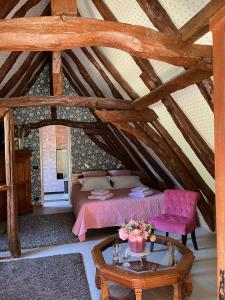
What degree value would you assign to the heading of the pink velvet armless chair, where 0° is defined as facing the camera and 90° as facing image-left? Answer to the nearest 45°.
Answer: approximately 45°

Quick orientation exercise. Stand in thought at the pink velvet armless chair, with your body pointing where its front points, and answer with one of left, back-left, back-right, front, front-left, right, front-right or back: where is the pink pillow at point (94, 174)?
right

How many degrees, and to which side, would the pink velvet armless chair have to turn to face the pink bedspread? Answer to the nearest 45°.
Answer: approximately 45° to its right

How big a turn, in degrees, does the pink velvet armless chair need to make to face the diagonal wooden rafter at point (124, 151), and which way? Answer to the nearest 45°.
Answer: approximately 90° to its right

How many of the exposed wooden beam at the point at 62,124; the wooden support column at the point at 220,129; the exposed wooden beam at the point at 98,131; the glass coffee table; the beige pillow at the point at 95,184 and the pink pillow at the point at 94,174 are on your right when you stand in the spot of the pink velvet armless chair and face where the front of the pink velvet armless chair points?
4

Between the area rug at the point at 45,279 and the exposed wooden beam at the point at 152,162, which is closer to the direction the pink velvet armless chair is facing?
the area rug

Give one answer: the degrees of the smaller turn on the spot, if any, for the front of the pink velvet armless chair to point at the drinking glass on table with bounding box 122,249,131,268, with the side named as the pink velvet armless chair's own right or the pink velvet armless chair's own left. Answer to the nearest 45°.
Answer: approximately 45° to the pink velvet armless chair's own left

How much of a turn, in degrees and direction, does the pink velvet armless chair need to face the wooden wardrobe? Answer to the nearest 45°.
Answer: approximately 90° to its right

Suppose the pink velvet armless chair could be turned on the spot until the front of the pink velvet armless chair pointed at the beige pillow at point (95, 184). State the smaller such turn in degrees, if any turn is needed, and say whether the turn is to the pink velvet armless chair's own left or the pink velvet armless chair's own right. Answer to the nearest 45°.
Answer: approximately 90° to the pink velvet armless chair's own right

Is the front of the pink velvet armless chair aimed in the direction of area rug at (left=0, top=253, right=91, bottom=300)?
yes

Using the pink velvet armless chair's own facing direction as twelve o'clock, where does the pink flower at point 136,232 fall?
The pink flower is roughly at 11 o'clock from the pink velvet armless chair.

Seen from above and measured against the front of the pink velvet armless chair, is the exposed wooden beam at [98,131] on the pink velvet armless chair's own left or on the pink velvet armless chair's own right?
on the pink velvet armless chair's own right

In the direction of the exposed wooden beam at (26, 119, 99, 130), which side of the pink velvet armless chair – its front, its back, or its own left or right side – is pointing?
right
